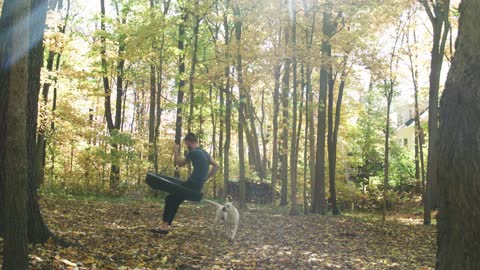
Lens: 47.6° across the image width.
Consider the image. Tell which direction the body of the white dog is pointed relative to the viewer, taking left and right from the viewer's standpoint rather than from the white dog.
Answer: facing the viewer and to the right of the viewer

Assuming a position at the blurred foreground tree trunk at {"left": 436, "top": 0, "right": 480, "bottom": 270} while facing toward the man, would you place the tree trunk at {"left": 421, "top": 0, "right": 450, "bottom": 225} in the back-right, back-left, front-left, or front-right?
front-right

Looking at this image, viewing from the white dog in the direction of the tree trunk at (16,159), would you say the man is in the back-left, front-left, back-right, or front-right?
front-right

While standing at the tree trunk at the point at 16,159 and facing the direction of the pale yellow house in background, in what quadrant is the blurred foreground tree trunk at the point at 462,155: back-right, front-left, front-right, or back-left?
front-right

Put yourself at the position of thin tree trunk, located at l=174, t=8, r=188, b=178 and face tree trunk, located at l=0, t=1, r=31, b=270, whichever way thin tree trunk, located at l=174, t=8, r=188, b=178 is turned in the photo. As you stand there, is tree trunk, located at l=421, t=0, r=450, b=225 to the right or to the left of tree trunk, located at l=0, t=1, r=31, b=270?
left

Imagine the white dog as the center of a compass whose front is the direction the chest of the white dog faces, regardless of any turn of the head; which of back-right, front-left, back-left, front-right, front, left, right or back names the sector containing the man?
right

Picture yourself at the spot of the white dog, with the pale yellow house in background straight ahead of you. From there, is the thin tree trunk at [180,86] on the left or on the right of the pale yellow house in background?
left

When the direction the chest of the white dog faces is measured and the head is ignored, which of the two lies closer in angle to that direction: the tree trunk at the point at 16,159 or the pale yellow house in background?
the tree trunk

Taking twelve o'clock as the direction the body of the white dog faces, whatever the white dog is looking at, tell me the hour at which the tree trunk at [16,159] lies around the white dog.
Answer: The tree trunk is roughly at 2 o'clock from the white dog.

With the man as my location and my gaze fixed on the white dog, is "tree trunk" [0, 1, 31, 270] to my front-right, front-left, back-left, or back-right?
back-right

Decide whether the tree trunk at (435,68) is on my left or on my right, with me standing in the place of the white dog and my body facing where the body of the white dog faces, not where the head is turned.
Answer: on my left

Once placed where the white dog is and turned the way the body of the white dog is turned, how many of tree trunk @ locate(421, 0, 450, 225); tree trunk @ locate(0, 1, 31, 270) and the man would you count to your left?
1
